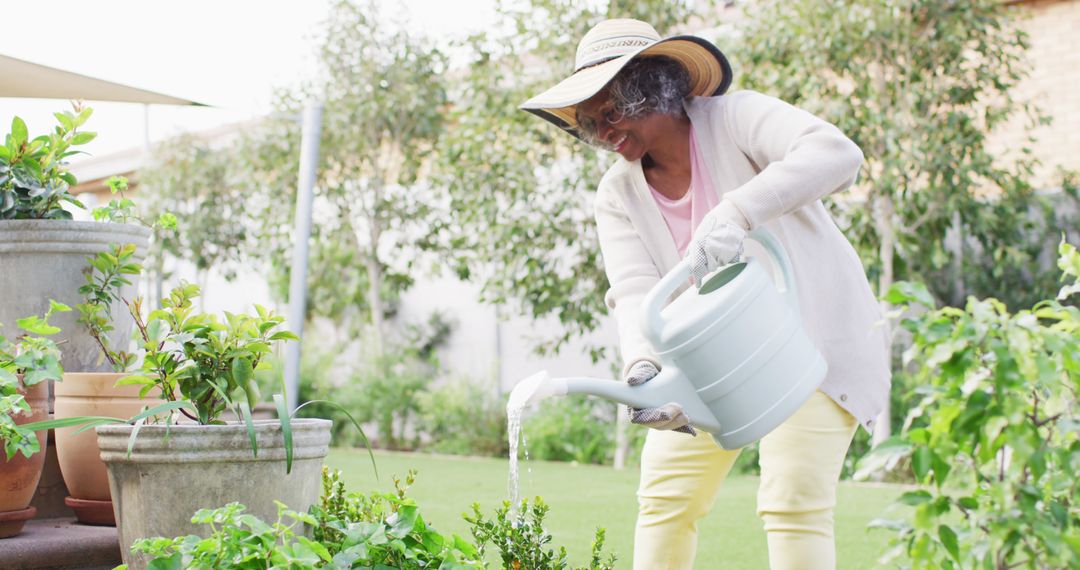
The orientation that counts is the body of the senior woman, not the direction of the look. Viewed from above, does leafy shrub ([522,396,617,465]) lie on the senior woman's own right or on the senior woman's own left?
on the senior woman's own right

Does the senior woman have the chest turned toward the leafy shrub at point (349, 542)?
yes

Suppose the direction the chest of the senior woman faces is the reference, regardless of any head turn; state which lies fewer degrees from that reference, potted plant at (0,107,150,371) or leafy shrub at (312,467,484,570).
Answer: the leafy shrub

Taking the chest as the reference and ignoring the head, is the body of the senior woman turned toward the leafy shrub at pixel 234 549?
yes

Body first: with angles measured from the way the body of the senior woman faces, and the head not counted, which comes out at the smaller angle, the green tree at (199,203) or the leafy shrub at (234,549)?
the leafy shrub

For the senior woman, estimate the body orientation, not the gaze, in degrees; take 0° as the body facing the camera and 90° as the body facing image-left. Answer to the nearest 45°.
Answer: approximately 45°

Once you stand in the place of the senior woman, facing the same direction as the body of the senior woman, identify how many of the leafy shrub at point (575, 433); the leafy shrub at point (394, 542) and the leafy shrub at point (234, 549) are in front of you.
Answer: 2

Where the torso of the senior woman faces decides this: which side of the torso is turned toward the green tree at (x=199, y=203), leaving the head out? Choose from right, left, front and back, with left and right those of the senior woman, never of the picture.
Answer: right

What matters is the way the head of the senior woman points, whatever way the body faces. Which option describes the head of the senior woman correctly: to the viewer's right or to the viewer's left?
to the viewer's left

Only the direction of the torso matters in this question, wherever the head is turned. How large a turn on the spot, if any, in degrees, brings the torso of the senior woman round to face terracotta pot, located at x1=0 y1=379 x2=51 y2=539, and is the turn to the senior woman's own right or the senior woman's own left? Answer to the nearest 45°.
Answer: approximately 45° to the senior woman's own right

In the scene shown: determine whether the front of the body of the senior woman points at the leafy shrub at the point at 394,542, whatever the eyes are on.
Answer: yes
